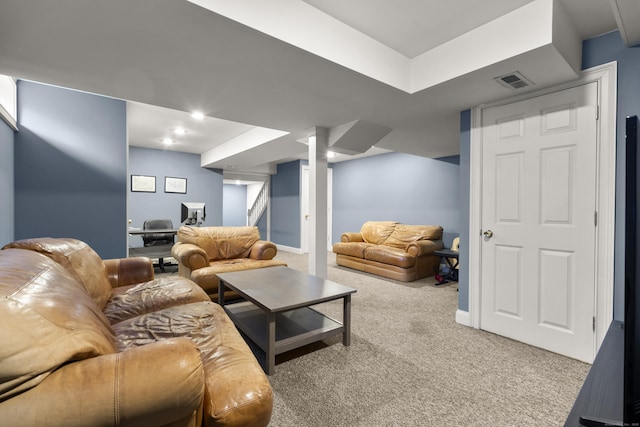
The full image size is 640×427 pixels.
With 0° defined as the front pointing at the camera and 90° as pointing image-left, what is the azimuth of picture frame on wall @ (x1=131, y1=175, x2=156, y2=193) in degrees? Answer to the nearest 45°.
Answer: approximately 0°

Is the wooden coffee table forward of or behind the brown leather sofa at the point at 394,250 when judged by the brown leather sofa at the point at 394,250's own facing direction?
forward

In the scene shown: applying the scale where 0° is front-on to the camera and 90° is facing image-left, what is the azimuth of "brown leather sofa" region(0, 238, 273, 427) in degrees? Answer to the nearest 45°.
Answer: approximately 270°

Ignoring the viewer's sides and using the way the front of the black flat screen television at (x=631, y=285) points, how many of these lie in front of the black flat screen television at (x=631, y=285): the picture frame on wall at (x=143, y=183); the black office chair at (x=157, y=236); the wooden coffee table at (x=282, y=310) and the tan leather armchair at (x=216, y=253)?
4

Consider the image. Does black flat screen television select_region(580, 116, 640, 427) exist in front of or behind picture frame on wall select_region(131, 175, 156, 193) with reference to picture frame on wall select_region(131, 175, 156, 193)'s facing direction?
in front

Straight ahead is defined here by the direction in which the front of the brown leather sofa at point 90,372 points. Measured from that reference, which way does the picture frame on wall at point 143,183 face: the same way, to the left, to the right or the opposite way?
to the right

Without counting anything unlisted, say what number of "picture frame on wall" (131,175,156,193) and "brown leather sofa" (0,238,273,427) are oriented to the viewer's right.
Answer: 1

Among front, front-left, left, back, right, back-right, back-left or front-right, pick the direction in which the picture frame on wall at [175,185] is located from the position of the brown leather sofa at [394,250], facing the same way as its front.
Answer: front-right

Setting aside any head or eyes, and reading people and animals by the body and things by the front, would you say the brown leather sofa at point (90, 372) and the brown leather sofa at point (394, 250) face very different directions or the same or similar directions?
very different directions

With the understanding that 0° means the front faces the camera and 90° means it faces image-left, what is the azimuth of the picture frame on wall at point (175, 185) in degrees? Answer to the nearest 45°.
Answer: approximately 0°

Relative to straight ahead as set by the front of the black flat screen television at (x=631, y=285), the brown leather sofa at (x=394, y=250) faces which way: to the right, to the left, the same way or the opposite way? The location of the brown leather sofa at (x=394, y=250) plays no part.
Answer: to the left

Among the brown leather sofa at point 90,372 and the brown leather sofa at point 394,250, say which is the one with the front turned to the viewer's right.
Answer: the brown leather sofa at point 90,372

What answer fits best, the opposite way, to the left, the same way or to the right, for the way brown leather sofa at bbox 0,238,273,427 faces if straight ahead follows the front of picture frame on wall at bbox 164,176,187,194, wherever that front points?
to the left

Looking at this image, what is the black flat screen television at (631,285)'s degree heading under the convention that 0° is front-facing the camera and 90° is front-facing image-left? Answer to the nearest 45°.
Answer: approximately 90°
